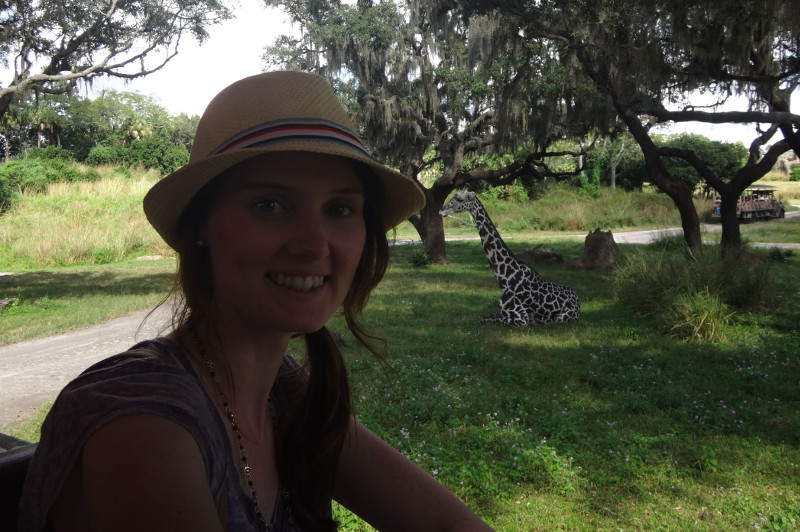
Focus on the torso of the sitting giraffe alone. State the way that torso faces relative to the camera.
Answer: to the viewer's left

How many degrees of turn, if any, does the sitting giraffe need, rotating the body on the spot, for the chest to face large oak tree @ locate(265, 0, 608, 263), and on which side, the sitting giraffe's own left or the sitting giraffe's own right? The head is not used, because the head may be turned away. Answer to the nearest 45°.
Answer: approximately 90° to the sitting giraffe's own right

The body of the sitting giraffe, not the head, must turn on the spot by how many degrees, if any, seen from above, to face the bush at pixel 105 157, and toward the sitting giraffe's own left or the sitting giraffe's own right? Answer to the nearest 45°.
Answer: approximately 45° to the sitting giraffe's own right

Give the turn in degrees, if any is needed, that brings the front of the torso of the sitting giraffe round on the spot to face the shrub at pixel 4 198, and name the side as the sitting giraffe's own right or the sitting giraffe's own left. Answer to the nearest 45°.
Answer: approximately 45° to the sitting giraffe's own right

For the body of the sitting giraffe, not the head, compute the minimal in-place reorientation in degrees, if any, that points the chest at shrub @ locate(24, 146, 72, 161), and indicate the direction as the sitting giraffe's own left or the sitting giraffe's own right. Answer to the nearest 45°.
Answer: approximately 45° to the sitting giraffe's own right

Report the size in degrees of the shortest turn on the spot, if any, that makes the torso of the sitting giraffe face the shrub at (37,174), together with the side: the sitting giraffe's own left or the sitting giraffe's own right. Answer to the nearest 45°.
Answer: approximately 45° to the sitting giraffe's own right

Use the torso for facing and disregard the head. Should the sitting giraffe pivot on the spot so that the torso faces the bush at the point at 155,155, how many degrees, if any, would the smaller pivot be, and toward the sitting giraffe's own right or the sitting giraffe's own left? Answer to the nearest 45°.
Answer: approximately 45° to the sitting giraffe's own right

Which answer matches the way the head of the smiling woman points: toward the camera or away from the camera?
toward the camera

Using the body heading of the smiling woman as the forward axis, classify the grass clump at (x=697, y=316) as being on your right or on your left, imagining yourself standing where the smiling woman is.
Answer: on your left

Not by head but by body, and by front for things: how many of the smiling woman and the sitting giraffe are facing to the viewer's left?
1

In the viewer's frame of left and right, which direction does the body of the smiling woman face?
facing the viewer and to the right of the viewer

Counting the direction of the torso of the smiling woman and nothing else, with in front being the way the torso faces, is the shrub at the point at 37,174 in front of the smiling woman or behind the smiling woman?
behind
